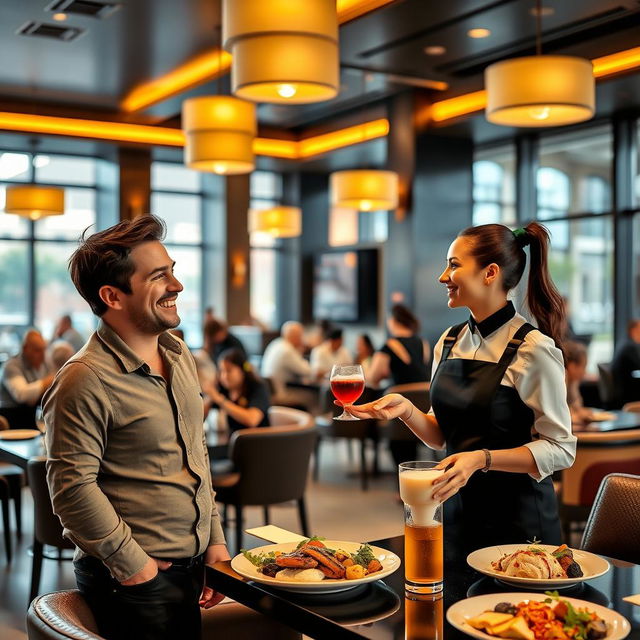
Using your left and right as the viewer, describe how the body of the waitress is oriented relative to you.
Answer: facing the viewer and to the left of the viewer

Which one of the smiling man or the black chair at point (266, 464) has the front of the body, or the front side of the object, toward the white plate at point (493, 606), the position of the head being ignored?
the smiling man

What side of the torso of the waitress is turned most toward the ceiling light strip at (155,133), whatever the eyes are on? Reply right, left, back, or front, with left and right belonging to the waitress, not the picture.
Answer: right

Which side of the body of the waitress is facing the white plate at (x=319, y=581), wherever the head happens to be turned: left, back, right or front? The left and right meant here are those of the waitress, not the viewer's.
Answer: front

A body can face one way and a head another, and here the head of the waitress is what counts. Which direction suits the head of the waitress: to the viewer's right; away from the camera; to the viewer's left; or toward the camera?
to the viewer's left

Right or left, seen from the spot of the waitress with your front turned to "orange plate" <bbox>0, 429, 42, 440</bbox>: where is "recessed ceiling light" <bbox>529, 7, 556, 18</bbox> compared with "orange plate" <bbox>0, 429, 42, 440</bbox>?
right

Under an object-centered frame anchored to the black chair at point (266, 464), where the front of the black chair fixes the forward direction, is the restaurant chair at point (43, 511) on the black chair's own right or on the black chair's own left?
on the black chair's own left

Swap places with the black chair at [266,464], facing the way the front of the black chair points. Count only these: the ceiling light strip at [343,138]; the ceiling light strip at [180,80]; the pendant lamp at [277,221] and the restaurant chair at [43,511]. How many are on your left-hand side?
1

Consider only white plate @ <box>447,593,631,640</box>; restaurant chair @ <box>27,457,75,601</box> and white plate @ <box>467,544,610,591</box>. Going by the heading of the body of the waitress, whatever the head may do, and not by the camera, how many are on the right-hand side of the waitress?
1

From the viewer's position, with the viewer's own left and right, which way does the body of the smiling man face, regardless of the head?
facing the viewer and to the right of the viewer
